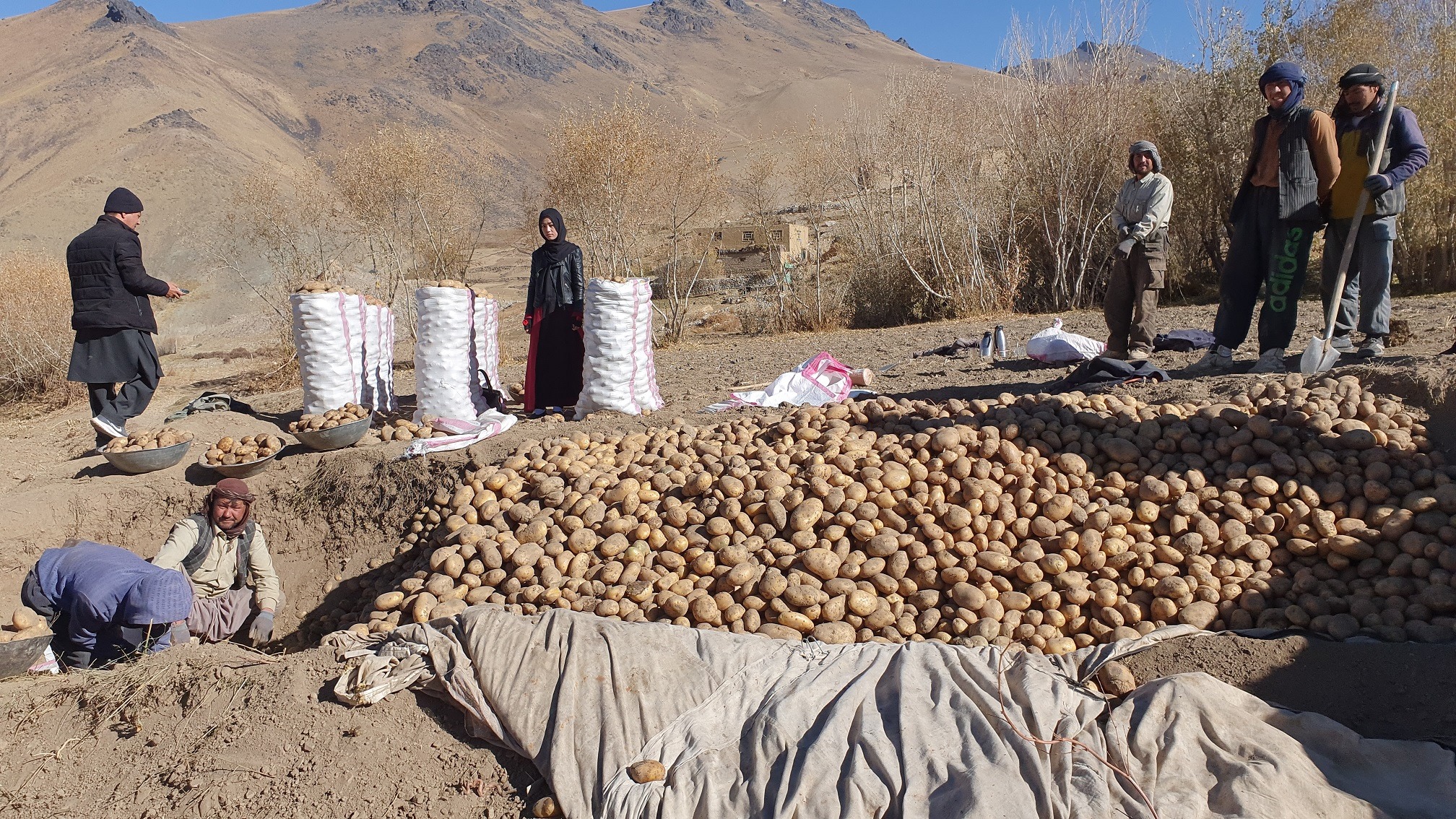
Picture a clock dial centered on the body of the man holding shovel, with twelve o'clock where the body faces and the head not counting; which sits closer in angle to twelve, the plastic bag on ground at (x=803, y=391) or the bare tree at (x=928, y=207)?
the plastic bag on ground

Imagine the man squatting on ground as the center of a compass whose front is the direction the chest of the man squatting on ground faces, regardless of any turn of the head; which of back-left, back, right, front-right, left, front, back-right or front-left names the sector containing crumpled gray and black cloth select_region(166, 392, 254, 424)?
back

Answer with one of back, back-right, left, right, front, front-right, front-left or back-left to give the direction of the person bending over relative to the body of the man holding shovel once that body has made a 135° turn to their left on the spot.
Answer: back-right

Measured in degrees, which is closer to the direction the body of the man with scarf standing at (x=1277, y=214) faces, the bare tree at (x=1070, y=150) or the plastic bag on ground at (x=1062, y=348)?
the plastic bag on ground

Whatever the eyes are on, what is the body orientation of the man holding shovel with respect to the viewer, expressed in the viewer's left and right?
facing the viewer and to the left of the viewer

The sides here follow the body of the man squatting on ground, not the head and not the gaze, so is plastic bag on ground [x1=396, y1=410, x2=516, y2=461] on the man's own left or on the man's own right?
on the man's own left

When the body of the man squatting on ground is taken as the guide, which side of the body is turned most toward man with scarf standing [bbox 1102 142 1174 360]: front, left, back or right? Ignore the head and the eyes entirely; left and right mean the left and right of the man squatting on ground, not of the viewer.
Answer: left

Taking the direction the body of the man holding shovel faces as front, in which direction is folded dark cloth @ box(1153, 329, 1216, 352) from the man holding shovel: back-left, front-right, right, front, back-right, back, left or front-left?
right

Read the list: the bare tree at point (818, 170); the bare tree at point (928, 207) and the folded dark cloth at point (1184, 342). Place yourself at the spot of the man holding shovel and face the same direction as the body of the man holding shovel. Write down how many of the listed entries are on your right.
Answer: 3

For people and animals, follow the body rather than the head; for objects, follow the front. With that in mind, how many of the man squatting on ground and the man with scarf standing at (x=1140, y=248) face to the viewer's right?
0

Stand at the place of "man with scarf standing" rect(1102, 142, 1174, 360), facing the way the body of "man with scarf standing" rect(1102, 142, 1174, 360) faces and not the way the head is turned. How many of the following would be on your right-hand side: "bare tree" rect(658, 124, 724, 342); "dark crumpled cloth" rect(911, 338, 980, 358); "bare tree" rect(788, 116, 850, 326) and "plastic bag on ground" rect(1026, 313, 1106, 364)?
4

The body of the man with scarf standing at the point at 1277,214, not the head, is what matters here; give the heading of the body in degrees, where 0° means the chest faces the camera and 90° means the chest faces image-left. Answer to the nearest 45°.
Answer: approximately 45°

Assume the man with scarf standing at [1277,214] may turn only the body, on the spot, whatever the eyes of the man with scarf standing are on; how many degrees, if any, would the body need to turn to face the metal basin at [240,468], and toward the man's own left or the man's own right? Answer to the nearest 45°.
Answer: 0° — they already face it

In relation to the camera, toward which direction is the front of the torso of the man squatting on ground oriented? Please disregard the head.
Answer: toward the camera
